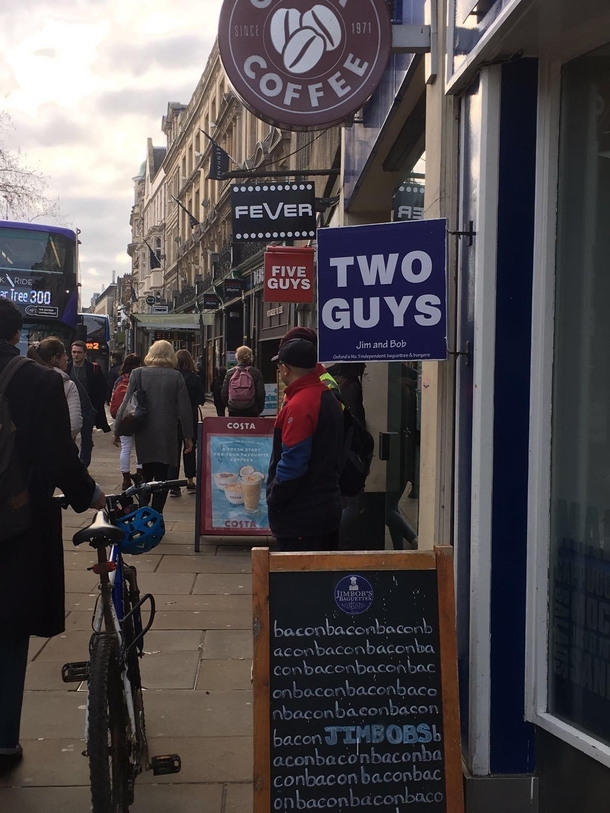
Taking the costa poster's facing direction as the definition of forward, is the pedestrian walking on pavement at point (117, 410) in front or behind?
behind

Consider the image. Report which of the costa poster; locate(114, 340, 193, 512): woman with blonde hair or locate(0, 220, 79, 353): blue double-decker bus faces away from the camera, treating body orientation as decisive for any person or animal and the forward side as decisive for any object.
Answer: the woman with blonde hair

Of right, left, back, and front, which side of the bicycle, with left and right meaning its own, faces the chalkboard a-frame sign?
right

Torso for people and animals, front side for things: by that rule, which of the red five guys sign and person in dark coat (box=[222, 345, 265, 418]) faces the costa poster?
the red five guys sign

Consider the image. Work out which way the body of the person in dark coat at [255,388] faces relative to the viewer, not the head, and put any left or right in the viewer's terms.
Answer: facing away from the viewer

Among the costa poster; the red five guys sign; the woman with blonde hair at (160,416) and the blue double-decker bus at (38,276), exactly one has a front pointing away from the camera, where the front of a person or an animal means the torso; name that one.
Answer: the woman with blonde hair

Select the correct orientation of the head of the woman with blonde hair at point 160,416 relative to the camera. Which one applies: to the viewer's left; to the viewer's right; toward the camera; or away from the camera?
away from the camera

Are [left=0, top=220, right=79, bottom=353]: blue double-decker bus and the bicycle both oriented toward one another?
yes

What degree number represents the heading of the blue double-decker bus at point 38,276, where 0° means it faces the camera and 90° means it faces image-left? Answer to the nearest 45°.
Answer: approximately 0°

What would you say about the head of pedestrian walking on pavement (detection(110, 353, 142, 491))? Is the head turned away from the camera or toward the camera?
away from the camera

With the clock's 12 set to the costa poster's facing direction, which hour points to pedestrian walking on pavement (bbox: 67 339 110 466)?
The pedestrian walking on pavement is roughly at 5 o'clock from the costa poster.

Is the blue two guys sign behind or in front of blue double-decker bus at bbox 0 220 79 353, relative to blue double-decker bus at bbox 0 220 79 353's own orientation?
in front

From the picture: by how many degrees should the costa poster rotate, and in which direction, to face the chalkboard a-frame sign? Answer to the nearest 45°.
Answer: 0° — it already faces it

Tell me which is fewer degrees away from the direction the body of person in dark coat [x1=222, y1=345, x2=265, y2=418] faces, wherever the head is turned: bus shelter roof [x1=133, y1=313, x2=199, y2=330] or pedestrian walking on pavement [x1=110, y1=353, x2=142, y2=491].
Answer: the bus shelter roof

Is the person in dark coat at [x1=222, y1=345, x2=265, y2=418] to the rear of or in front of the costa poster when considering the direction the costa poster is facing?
to the rear

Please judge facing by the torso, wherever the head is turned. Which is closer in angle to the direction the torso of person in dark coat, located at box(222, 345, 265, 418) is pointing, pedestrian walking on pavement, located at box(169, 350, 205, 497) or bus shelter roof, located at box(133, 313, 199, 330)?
the bus shelter roof

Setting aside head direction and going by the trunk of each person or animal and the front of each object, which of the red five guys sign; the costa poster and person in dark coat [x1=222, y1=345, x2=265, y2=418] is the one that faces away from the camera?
the person in dark coat
